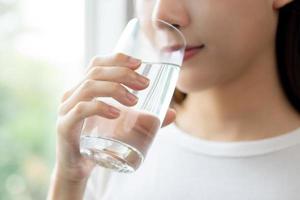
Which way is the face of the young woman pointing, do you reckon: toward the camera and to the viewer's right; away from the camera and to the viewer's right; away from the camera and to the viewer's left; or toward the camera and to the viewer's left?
toward the camera and to the viewer's left
